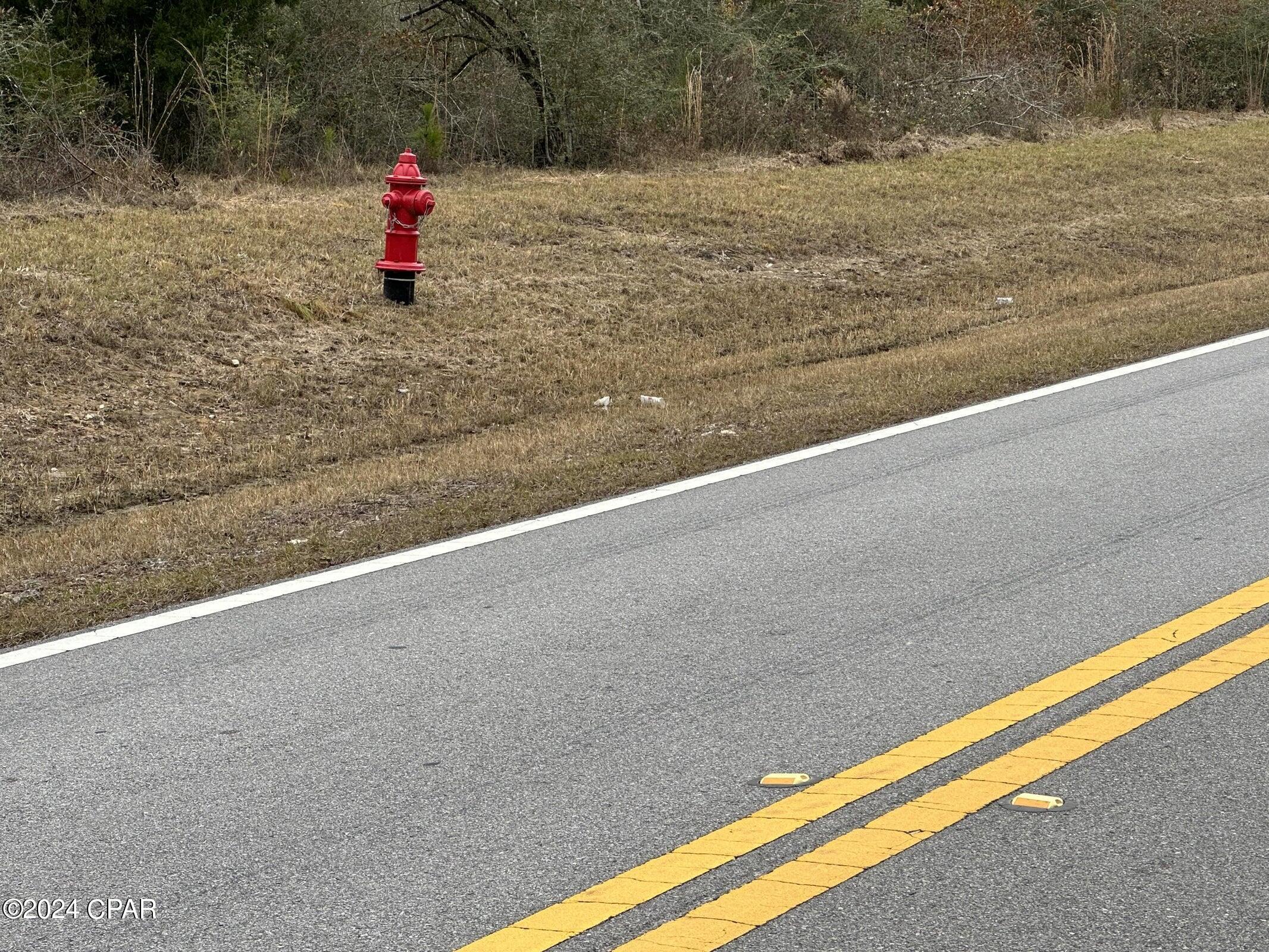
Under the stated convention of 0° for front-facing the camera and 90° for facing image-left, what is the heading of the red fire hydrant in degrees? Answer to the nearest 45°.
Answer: approximately 315°

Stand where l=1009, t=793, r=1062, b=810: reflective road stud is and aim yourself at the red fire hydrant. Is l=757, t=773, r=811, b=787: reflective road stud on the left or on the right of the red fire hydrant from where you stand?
left
